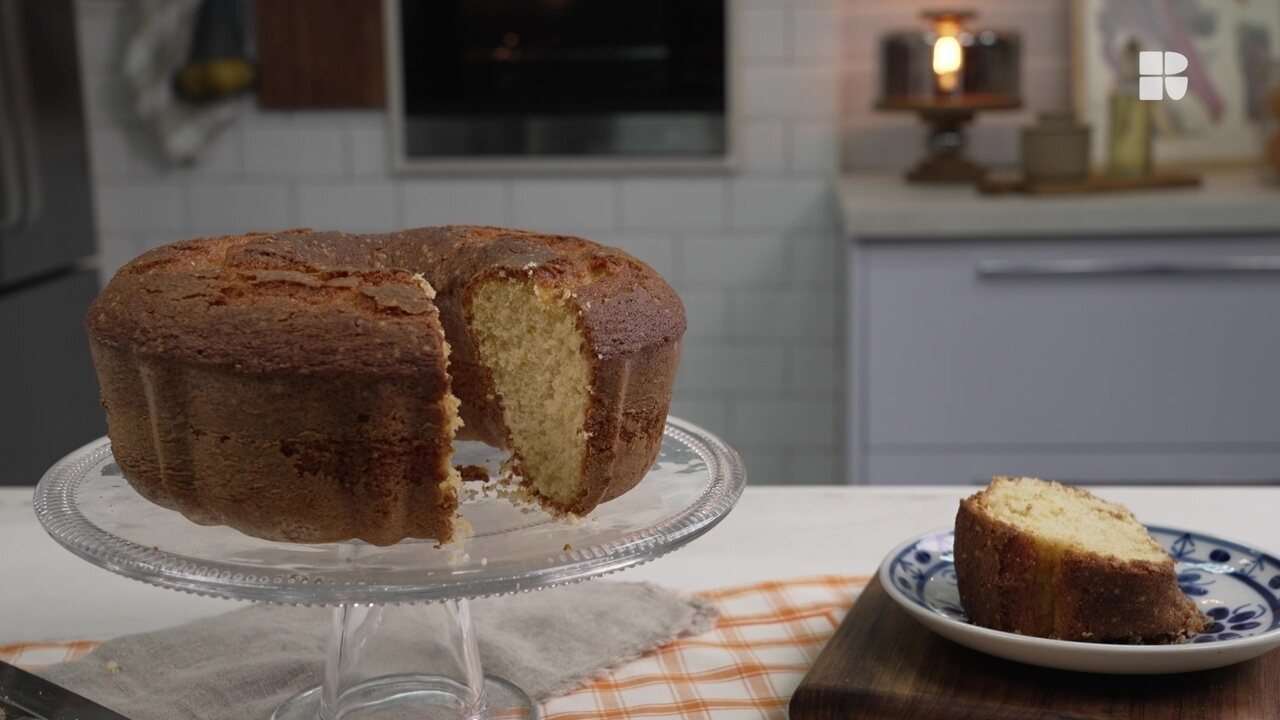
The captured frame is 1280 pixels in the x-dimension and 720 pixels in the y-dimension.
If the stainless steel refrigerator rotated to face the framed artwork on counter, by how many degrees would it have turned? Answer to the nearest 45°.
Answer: approximately 45° to its left

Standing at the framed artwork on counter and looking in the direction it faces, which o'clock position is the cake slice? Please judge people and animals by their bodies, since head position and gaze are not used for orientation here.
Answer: The cake slice is roughly at 12 o'clock from the framed artwork on counter.

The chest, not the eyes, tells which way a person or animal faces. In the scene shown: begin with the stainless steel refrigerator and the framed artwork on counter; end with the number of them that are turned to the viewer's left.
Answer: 0

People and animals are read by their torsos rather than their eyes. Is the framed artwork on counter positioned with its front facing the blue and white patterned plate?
yes

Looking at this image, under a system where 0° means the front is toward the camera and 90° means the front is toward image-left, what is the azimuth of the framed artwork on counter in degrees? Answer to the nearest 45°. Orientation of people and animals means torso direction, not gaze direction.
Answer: approximately 0°

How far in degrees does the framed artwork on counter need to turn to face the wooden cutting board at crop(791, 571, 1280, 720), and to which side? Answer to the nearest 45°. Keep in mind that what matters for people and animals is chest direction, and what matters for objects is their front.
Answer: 0° — it already faces it

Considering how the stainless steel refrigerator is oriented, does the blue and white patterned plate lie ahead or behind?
ahead

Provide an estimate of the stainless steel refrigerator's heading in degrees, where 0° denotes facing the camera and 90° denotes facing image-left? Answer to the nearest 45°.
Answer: approximately 315°
